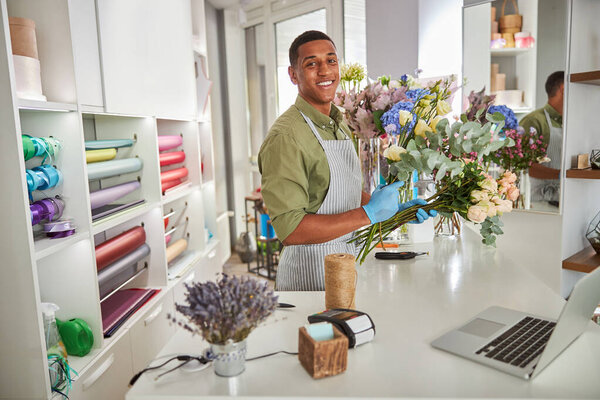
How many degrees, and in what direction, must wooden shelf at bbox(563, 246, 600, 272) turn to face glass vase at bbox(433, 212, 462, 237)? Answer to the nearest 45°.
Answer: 0° — it already faces it

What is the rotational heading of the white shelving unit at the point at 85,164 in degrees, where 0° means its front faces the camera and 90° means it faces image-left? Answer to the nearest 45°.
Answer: approximately 315°

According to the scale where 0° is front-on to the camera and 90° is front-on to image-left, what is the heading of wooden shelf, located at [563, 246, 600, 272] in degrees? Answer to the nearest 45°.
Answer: approximately 45°

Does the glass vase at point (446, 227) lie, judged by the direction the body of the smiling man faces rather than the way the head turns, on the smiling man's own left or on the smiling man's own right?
on the smiling man's own left

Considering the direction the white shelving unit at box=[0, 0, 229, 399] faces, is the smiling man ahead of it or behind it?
ahead

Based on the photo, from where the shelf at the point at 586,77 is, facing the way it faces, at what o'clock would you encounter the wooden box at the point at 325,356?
The wooden box is roughly at 11 o'clock from the shelf.

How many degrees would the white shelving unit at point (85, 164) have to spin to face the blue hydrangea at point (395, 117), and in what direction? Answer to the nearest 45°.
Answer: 0° — it already faces it

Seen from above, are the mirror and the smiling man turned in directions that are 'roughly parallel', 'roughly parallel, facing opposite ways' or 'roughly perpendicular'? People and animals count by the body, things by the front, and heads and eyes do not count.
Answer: roughly perpendicular

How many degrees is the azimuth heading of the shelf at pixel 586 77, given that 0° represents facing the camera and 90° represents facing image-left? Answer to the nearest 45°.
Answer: approximately 45°

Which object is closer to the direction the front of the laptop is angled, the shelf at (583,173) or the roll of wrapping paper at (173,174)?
the roll of wrapping paper
